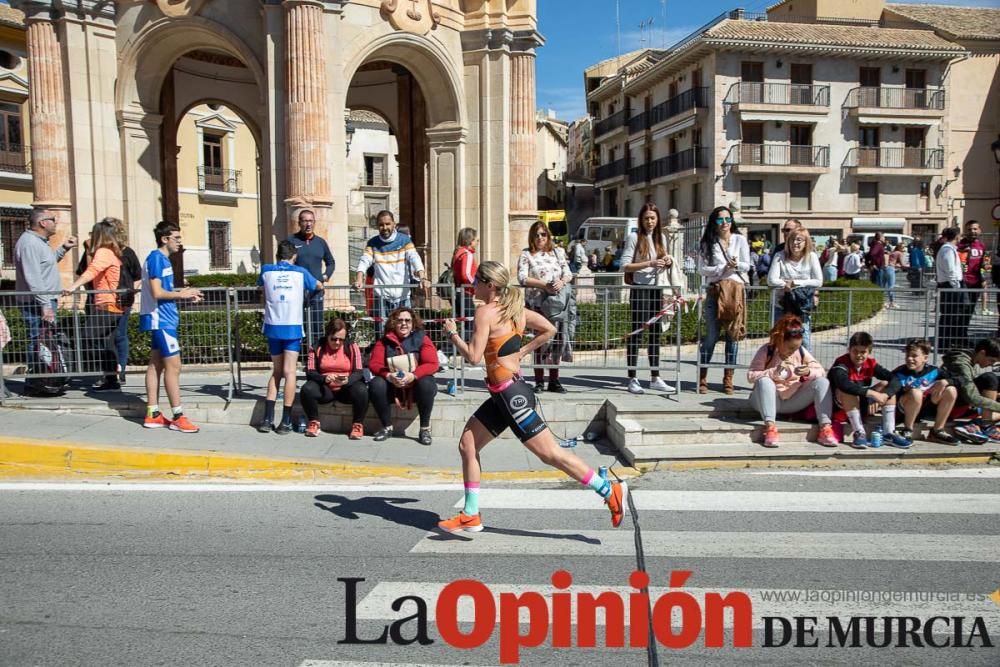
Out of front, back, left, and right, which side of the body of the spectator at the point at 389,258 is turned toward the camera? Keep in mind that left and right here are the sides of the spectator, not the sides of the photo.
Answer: front

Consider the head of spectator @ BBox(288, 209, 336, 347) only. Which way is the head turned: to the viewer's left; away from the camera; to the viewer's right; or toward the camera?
toward the camera

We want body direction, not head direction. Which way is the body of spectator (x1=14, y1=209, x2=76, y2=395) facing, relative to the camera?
to the viewer's right

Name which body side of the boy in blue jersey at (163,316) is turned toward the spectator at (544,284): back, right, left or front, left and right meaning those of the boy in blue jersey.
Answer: front

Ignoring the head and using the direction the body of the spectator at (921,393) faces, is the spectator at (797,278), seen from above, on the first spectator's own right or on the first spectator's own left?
on the first spectator's own right

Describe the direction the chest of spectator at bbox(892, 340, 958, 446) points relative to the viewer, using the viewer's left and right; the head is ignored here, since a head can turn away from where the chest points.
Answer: facing the viewer

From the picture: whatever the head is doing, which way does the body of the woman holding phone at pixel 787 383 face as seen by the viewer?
toward the camera

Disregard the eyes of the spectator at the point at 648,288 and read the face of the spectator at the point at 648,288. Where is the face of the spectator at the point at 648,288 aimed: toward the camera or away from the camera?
toward the camera

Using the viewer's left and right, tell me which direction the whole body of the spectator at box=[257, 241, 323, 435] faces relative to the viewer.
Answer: facing away from the viewer

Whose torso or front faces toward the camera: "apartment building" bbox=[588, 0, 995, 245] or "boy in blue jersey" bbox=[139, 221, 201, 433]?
the apartment building

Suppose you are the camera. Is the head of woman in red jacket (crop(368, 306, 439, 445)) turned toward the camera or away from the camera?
toward the camera

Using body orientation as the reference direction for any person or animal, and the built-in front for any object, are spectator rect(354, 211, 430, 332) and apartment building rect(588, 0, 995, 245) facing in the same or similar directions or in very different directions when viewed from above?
same or similar directions

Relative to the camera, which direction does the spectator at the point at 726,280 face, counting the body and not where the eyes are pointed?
toward the camera

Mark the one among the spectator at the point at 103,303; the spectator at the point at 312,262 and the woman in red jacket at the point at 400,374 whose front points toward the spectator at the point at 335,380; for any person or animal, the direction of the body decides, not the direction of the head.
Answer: the spectator at the point at 312,262

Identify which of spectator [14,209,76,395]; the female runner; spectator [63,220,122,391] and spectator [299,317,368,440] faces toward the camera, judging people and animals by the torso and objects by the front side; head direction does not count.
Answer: spectator [299,317,368,440]

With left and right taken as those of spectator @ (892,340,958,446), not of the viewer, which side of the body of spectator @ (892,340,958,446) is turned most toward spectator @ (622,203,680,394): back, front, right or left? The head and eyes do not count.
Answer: right

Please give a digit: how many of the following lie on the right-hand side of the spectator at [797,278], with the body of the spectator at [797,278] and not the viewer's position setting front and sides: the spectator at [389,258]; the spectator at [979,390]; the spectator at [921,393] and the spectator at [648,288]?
2

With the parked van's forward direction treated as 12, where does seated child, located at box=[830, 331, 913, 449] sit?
The seated child is roughly at 9 o'clock from the parked van.
